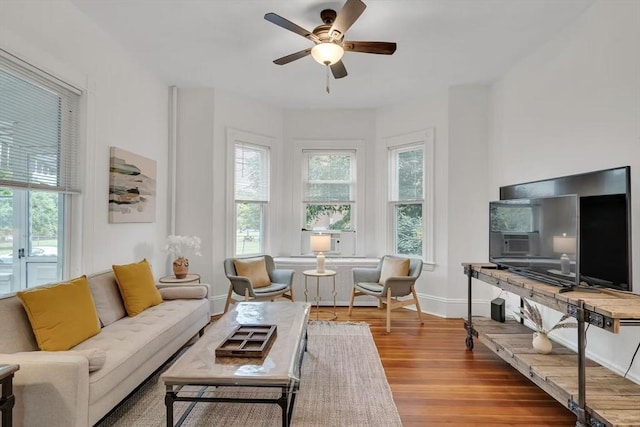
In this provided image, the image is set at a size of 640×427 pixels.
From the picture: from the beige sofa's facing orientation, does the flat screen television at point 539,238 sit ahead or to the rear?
ahead

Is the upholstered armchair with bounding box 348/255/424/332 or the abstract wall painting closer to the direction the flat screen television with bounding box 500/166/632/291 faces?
the abstract wall painting

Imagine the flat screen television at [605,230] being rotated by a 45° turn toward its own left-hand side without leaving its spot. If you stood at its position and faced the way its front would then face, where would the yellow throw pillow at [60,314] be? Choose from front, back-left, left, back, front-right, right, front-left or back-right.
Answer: front-right

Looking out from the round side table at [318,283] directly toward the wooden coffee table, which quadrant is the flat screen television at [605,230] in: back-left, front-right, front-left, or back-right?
front-left

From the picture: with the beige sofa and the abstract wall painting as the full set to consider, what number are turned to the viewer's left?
0

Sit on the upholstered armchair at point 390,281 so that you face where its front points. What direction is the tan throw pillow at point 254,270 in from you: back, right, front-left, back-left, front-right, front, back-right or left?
front-right

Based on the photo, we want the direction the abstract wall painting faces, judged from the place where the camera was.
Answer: facing the viewer and to the right of the viewer

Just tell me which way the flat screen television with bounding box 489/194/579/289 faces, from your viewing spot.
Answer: facing the viewer and to the left of the viewer

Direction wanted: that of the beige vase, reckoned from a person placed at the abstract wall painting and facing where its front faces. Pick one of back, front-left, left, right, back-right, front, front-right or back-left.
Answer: front

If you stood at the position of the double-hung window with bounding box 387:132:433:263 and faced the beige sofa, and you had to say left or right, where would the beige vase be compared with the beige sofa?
left

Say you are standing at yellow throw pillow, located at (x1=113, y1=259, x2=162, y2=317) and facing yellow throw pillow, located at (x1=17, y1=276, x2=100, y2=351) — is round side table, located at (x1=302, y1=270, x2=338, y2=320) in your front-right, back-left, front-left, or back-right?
back-left

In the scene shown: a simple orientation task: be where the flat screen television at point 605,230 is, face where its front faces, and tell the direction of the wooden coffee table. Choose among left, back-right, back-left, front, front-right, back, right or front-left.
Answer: front

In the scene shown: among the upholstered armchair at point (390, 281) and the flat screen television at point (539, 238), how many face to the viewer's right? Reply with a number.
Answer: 0
